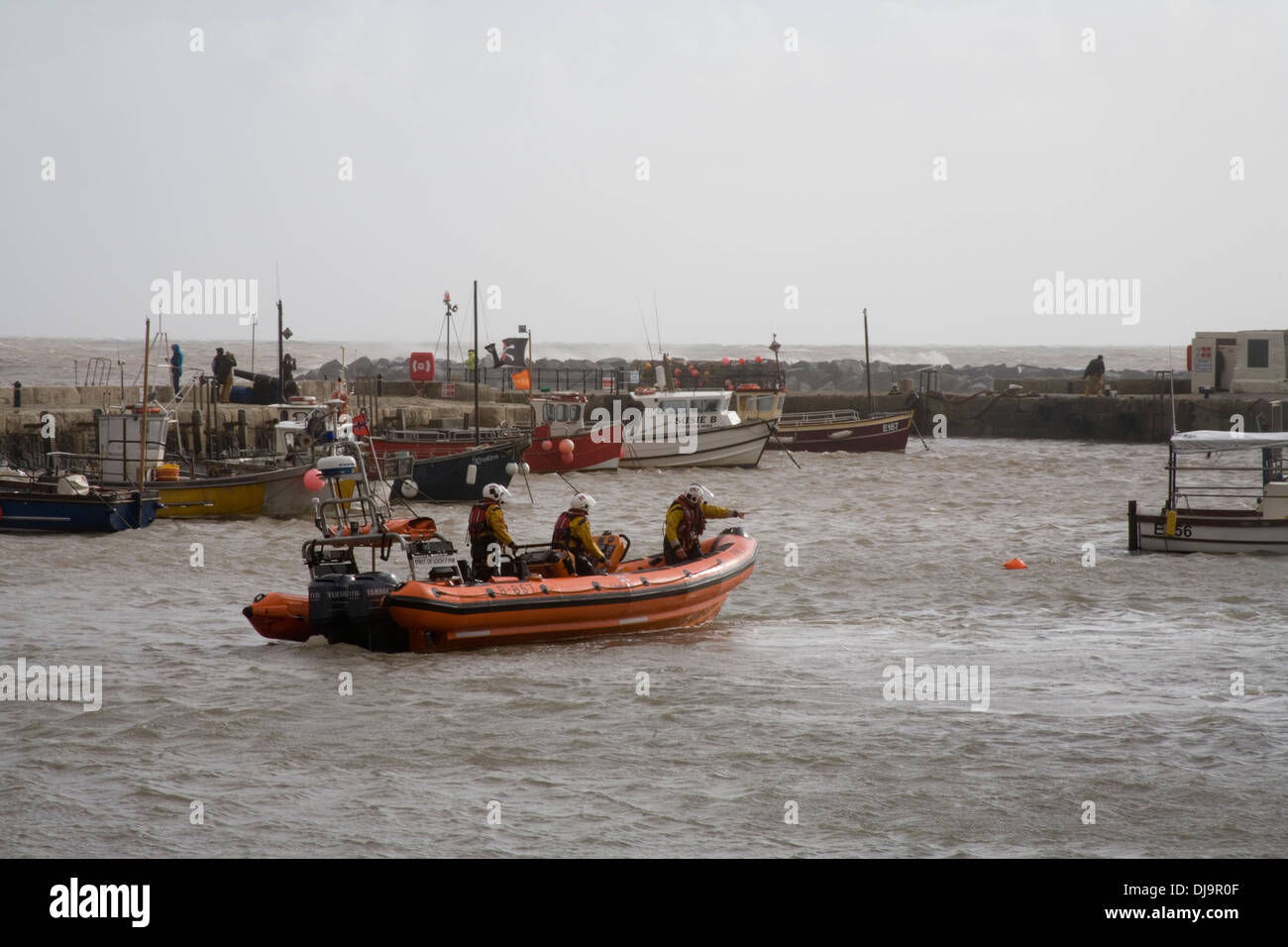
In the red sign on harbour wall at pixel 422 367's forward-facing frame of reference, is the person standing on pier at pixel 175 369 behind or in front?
in front

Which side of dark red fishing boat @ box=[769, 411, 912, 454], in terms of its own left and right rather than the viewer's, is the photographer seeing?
right

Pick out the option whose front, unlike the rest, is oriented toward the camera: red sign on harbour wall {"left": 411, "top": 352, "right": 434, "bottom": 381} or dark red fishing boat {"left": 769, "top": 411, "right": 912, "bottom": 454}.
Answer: the red sign on harbour wall

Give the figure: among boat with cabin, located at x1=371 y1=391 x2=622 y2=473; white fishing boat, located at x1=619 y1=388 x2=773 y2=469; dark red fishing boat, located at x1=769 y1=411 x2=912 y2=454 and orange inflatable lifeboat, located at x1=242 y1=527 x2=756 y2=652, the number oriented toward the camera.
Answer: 0

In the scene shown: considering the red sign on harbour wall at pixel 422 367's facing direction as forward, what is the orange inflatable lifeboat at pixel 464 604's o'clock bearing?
The orange inflatable lifeboat is roughly at 12 o'clock from the red sign on harbour wall.

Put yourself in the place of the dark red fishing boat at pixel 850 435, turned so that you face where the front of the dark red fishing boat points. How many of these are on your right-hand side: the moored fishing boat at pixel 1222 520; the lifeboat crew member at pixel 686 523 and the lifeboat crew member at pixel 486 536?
3

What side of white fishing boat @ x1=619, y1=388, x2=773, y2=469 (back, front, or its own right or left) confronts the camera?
right

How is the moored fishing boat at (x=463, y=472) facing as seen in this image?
to the viewer's right

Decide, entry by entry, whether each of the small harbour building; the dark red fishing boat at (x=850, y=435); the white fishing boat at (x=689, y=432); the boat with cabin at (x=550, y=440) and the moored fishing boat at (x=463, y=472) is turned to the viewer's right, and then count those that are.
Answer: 4

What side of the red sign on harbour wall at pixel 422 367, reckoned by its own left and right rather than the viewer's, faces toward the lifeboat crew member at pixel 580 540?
front

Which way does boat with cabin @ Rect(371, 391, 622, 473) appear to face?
to the viewer's right

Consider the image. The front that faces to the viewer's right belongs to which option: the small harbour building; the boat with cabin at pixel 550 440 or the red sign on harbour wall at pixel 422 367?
the boat with cabin

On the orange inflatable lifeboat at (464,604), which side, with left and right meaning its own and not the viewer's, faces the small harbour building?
front

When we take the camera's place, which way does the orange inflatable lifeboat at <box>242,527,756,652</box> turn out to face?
facing away from the viewer and to the right of the viewer

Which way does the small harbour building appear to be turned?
toward the camera

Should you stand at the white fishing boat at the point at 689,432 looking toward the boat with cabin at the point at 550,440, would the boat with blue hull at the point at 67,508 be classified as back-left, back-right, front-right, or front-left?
front-left

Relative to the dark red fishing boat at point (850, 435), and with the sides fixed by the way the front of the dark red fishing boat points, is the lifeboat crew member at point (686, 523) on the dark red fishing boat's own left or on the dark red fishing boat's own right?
on the dark red fishing boat's own right

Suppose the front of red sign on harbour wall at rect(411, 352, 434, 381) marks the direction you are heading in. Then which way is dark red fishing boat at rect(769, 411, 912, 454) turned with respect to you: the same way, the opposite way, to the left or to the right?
to the left

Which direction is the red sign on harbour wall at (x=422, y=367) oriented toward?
toward the camera
